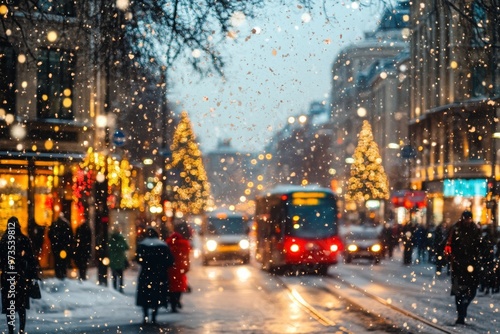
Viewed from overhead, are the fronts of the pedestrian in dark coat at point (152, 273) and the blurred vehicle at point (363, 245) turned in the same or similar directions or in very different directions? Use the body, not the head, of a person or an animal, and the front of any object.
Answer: very different directions

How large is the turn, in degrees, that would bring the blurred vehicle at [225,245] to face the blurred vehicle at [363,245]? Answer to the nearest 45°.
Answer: approximately 90° to its left

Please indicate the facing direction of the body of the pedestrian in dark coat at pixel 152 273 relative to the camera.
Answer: away from the camera

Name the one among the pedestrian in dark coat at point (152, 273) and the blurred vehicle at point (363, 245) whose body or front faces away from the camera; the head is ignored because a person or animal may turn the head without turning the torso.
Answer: the pedestrian in dark coat
